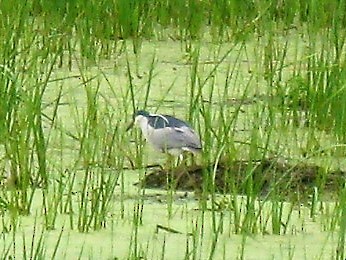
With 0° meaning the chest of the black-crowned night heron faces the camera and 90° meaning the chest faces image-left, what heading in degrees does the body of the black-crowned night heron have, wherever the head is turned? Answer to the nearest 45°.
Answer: approximately 90°
